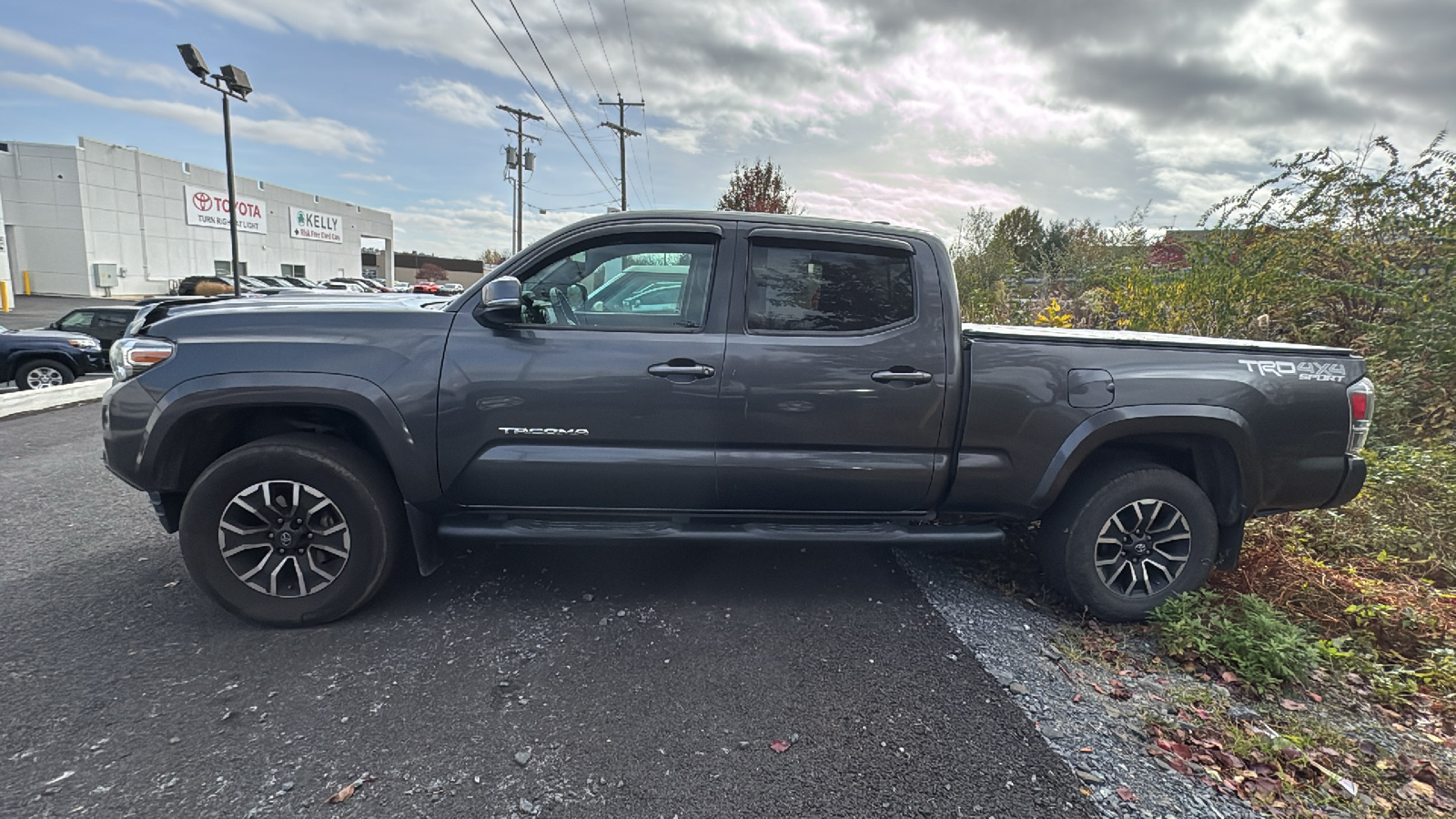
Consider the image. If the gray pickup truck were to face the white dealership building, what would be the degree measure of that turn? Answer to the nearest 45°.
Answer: approximately 45° to its right

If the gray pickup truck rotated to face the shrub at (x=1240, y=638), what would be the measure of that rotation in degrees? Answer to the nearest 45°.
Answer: approximately 180°

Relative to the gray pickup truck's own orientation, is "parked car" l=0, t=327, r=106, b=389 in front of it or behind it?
in front

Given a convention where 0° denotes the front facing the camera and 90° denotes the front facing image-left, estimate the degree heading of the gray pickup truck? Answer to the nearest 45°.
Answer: approximately 90°

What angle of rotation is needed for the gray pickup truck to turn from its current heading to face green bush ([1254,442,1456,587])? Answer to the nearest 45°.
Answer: approximately 180°

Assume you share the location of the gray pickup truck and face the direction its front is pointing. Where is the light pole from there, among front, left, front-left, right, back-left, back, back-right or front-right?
front-right

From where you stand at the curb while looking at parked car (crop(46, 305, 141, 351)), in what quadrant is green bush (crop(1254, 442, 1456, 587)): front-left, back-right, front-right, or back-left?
back-right

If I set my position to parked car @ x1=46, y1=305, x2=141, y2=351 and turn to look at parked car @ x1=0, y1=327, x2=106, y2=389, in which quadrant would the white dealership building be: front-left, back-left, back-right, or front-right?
back-right

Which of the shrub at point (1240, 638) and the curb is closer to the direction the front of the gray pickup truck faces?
the curb

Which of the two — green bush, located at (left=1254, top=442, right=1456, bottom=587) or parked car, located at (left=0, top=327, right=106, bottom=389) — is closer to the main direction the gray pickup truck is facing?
the parked car
